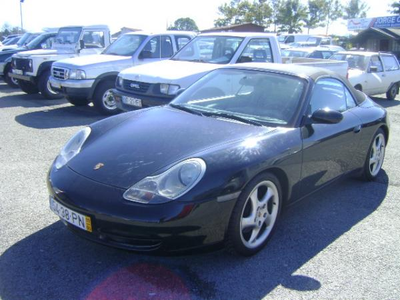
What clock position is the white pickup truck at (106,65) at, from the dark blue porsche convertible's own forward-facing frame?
The white pickup truck is roughly at 4 o'clock from the dark blue porsche convertible.

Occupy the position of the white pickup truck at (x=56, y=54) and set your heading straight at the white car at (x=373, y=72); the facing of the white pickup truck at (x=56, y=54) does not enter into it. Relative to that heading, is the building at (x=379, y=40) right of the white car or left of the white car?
left

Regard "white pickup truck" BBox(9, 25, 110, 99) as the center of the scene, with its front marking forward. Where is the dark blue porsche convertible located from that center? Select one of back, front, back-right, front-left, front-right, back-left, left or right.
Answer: front-left

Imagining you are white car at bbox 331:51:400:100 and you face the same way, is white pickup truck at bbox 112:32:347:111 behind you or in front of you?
in front

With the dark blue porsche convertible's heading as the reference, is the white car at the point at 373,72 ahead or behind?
behind

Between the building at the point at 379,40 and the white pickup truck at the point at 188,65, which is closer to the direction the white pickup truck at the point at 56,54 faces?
the white pickup truck

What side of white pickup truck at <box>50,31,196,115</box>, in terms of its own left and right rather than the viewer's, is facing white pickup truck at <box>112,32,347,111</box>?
left

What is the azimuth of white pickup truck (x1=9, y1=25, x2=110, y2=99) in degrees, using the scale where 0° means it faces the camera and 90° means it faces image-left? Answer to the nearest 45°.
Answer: approximately 45°

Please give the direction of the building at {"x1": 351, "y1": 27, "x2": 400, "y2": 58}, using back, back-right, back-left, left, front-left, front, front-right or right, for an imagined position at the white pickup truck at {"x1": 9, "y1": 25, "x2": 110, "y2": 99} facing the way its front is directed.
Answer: back

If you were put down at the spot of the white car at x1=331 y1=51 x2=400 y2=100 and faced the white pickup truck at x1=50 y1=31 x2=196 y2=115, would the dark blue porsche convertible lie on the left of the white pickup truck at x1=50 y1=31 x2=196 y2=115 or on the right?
left

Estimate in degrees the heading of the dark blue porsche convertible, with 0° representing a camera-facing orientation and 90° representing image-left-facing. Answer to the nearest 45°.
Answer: approximately 45°

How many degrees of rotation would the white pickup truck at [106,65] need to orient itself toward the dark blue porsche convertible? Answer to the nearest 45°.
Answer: approximately 45° to its left

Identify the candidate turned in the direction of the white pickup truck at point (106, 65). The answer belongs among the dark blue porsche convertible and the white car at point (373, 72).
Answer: the white car
